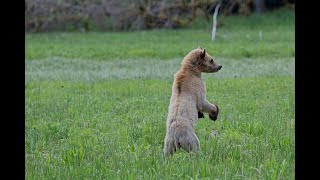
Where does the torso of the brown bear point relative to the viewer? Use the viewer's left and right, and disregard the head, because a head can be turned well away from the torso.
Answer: facing away from the viewer and to the right of the viewer
